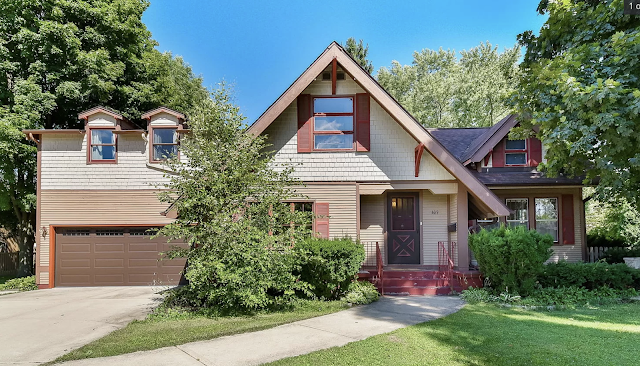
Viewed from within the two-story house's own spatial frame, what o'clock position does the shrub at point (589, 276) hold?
The shrub is roughly at 10 o'clock from the two-story house.

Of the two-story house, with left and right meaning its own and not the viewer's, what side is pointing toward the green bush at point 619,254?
left

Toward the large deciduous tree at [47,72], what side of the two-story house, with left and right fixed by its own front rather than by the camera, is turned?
right

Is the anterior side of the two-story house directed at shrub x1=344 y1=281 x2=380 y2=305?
yes

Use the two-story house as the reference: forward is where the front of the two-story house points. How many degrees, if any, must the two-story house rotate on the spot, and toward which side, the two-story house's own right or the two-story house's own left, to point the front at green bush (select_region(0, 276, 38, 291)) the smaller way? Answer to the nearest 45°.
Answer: approximately 90° to the two-story house's own right

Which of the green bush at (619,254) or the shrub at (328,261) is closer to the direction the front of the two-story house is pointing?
the shrub

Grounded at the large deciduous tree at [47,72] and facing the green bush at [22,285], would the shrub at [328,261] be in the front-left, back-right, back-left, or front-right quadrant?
front-left

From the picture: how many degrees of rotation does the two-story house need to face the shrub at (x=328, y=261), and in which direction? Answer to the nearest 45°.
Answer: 0° — it already faces it

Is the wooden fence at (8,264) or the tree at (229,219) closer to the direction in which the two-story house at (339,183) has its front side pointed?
the tree

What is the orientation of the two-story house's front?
toward the camera
